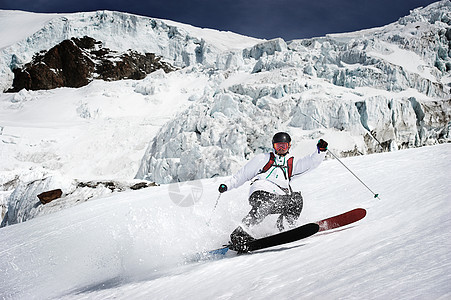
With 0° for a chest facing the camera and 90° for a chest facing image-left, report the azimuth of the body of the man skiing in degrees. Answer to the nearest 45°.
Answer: approximately 0°

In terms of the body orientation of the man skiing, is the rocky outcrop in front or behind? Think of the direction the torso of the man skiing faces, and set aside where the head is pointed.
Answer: behind

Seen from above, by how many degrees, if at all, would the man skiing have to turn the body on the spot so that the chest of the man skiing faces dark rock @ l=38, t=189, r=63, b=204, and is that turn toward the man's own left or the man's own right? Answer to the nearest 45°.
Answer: approximately 135° to the man's own right
